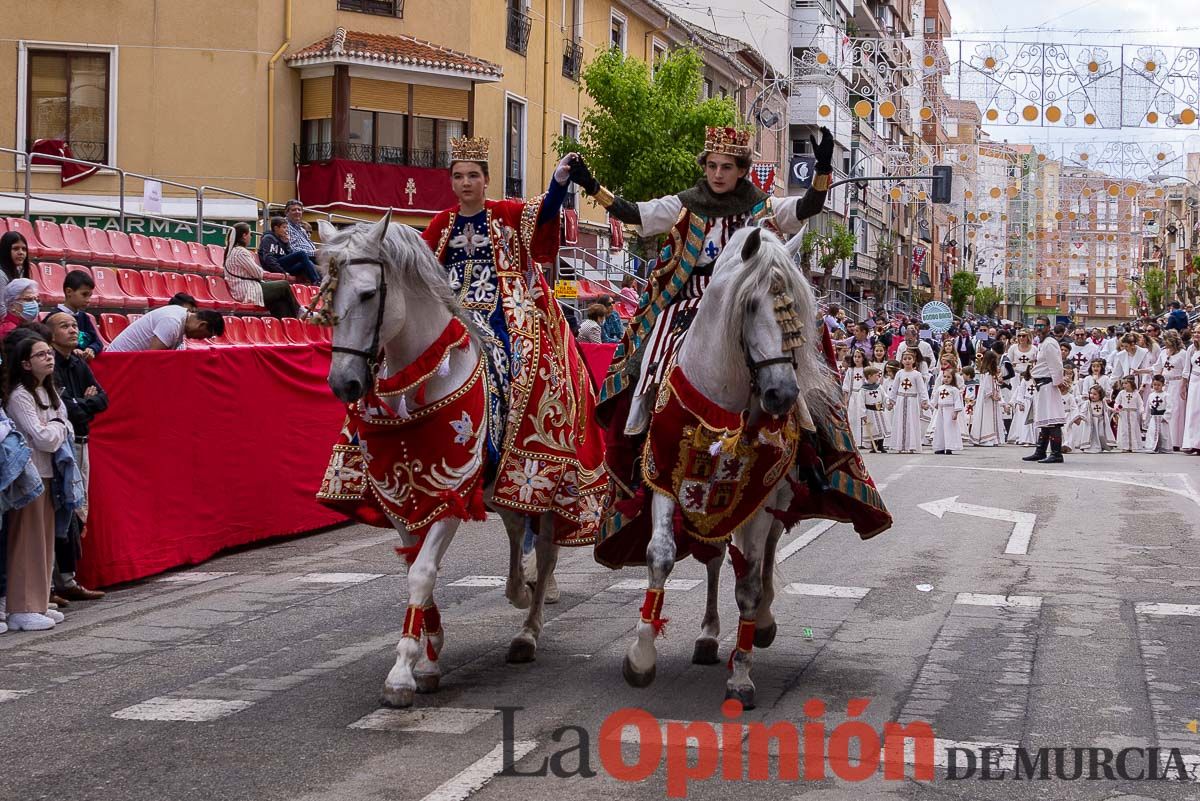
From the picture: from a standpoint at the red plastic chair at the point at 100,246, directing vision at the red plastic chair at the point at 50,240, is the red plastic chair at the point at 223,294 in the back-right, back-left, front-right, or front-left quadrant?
back-left

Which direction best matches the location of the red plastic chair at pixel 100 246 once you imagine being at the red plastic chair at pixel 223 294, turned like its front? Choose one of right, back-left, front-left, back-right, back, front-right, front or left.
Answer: back-right

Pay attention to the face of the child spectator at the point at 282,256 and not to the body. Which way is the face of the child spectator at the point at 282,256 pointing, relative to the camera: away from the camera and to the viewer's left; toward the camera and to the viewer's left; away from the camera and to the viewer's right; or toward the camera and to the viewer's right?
toward the camera and to the viewer's right

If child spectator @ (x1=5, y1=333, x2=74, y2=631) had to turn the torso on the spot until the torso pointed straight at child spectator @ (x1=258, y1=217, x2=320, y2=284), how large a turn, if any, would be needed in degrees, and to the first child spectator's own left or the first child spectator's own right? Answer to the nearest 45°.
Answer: approximately 90° to the first child spectator's own left

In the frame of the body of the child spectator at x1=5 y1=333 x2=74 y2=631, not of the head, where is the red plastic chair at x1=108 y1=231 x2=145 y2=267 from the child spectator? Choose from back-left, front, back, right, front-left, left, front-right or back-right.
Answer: left

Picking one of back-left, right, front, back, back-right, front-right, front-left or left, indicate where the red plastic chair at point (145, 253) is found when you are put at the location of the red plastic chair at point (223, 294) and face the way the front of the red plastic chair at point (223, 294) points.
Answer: back

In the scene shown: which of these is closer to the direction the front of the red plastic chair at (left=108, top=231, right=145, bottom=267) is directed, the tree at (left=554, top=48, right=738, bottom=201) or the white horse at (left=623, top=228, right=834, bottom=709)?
the white horse

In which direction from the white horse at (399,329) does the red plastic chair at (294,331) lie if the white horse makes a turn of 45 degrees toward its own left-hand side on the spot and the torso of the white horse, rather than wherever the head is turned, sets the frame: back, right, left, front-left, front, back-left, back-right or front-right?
back

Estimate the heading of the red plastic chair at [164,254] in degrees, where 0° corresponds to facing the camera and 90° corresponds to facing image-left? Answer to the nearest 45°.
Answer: approximately 315°

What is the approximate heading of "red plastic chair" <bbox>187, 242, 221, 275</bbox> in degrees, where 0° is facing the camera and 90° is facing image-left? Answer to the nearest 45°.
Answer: approximately 315°

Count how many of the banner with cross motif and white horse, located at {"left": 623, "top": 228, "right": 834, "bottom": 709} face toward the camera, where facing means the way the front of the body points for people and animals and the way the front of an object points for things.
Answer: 2

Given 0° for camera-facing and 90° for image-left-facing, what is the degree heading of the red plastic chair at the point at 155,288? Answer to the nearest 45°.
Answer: approximately 315°

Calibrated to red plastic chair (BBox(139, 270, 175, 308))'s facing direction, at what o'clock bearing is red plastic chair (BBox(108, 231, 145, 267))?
red plastic chair (BBox(108, 231, 145, 267)) is roughly at 7 o'clock from red plastic chair (BBox(139, 270, 175, 308)).
